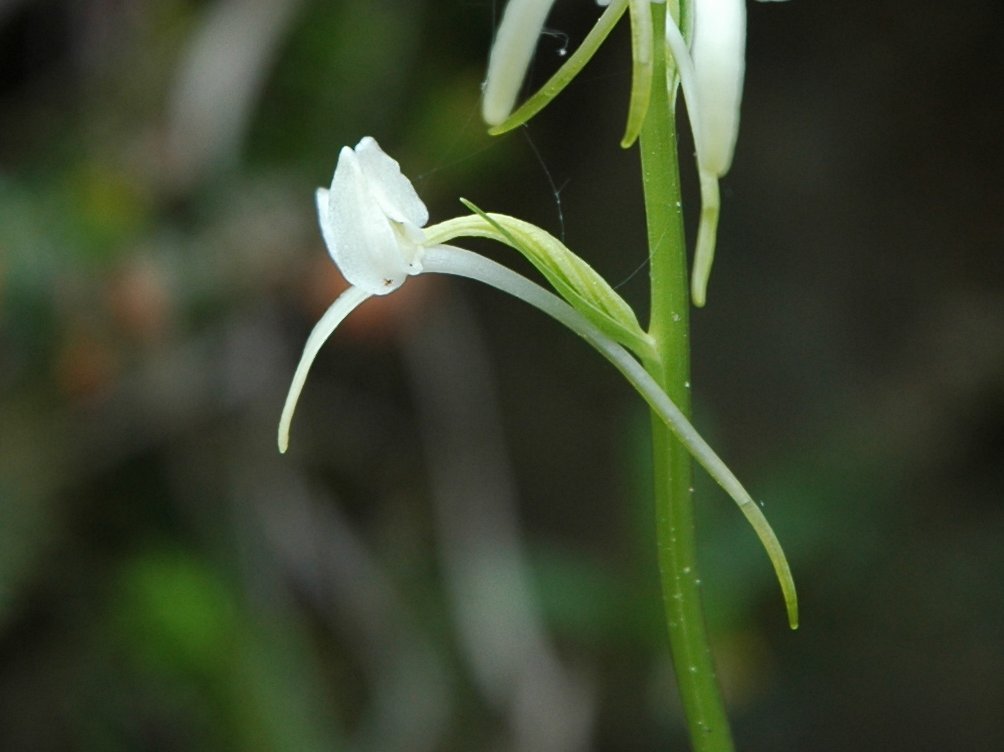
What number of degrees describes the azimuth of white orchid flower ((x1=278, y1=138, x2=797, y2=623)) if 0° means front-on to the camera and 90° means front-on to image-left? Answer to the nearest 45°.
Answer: approximately 90°
